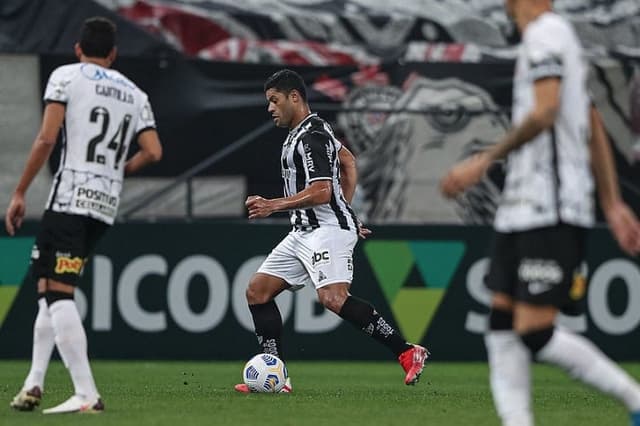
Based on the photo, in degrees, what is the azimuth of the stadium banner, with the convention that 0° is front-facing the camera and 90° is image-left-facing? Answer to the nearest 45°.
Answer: approximately 0°

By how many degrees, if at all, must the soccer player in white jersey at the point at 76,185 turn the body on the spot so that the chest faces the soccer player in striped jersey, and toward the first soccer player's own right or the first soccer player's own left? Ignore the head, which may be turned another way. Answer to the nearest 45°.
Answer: approximately 90° to the first soccer player's own right

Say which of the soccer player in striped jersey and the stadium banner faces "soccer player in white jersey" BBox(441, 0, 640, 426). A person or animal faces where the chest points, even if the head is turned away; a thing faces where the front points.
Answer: the stadium banner

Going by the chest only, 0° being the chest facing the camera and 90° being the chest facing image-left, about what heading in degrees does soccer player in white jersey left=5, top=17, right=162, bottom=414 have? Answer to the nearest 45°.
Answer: approximately 135°

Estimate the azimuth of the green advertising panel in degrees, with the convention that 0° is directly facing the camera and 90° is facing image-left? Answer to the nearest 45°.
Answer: approximately 0°

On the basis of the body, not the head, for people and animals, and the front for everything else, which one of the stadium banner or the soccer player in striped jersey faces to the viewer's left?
the soccer player in striped jersey

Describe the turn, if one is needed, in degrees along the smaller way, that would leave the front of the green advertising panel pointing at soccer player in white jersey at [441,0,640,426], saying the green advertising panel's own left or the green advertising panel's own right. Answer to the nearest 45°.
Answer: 0° — it already faces them

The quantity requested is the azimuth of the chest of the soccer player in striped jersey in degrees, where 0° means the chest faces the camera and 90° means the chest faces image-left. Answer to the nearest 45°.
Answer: approximately 90°

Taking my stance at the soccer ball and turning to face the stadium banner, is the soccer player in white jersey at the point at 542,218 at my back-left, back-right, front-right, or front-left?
back-right

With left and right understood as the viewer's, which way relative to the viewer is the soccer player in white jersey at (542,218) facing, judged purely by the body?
facing to the left of the viewer
